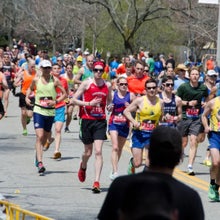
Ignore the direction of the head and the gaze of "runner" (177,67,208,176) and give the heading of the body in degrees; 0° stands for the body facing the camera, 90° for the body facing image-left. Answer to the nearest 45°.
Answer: approximately 0°

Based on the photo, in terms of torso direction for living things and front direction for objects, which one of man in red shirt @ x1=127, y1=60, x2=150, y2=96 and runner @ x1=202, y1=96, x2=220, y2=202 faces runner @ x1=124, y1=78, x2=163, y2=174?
the man in red shirt

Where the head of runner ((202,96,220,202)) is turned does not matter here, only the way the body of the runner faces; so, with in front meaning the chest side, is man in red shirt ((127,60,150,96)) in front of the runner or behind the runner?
behind

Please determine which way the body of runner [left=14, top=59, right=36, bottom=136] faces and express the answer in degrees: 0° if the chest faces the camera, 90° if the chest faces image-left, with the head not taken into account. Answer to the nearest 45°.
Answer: approximately 315°
